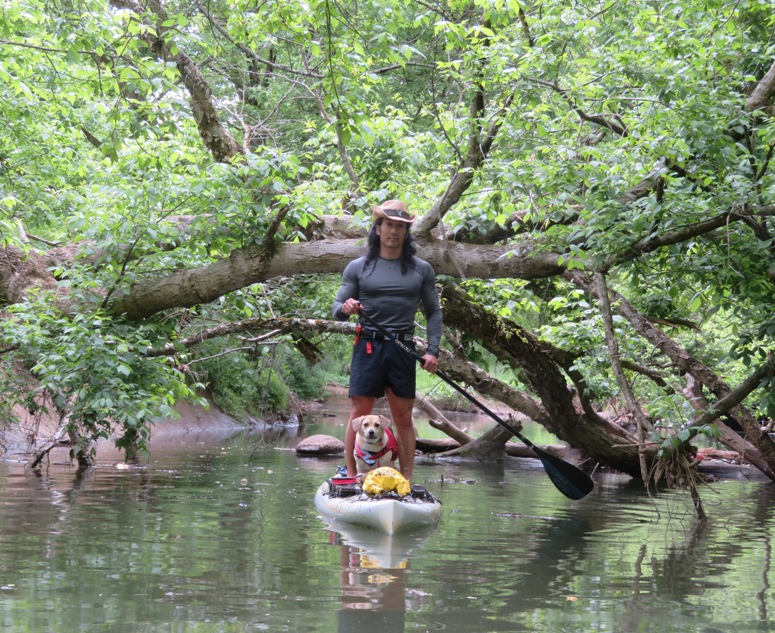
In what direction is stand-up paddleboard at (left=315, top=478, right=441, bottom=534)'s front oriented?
toward the camera

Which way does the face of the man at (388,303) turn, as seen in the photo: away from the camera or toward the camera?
toward the camera

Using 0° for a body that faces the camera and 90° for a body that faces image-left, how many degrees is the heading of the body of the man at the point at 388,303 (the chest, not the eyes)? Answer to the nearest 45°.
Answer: approximately 0°
